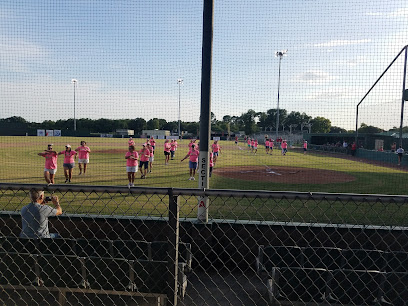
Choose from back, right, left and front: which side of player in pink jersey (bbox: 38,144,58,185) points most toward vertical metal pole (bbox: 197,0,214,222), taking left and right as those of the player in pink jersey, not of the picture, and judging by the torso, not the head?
front

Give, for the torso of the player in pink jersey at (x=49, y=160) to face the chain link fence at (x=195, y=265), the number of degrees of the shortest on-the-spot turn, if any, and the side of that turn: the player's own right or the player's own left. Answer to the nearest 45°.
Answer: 0° — they already face it

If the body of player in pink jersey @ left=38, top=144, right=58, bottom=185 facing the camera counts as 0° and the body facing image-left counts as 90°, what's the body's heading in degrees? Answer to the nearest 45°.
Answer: approximately 0°
